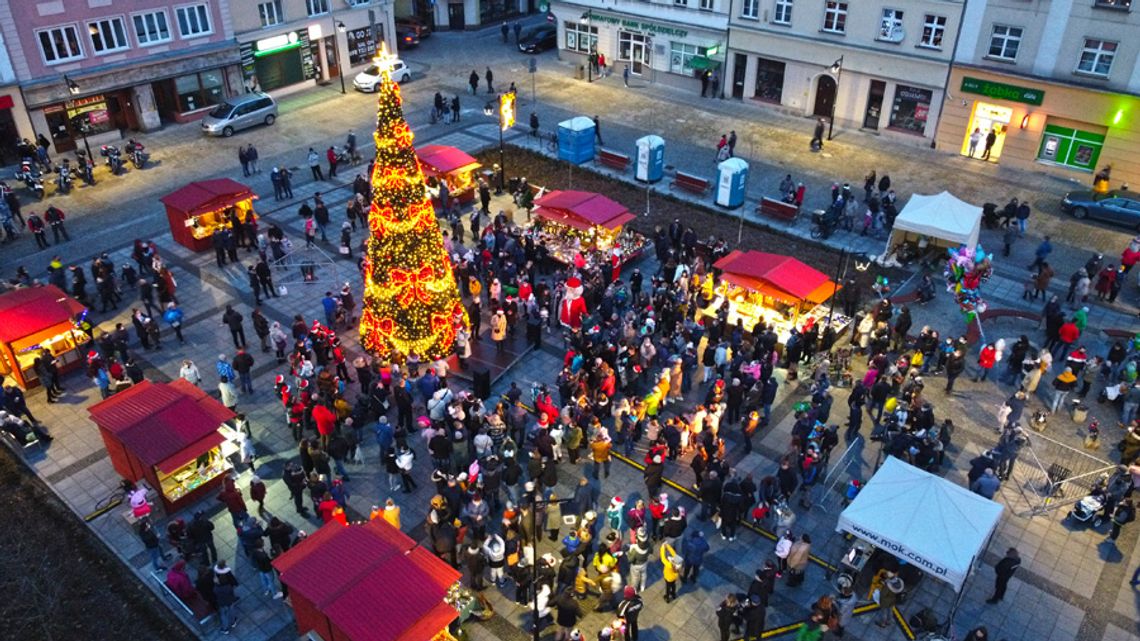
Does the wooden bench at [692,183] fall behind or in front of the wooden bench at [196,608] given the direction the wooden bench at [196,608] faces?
in front

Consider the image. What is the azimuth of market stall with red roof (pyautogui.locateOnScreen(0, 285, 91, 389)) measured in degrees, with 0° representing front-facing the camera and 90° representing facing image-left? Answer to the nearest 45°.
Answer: approximately 315°

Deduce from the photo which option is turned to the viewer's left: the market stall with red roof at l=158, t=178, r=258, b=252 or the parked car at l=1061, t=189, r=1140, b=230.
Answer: the parked car

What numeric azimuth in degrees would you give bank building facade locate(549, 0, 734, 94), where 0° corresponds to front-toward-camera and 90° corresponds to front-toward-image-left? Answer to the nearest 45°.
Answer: approximately 45°

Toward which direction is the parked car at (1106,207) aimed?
to the viewer's left

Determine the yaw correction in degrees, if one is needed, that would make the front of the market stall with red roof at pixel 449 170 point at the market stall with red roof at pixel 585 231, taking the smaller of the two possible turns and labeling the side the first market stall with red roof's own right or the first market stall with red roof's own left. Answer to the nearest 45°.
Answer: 0° — it already faces it

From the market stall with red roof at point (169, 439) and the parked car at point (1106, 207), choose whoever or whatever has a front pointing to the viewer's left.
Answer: the parked car

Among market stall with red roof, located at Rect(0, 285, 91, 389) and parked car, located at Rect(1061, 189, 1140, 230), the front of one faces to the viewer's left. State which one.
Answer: the parked car

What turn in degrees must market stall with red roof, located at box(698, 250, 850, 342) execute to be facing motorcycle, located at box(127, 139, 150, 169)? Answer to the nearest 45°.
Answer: approximately 45° to its right

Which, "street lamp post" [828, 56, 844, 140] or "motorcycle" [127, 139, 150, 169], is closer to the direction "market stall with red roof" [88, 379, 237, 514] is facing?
the street lamp post
